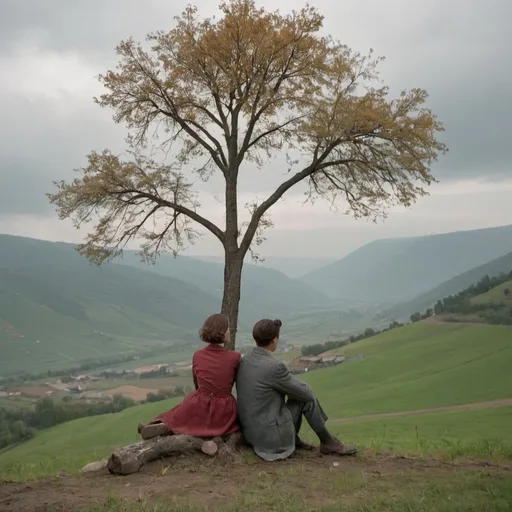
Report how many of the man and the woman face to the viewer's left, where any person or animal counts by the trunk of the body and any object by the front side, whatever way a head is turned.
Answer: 0

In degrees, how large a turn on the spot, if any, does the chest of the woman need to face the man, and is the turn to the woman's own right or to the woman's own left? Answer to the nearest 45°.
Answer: approximately 90° to the woman's own right

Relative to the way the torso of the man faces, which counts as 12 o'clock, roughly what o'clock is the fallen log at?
The fallen log is roughly at 7 o'clock from the man.

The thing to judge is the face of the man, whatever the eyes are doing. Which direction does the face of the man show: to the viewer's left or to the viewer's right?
to the viewer's right

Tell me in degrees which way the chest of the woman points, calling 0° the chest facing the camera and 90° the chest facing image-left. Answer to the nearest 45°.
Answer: approximately 180°

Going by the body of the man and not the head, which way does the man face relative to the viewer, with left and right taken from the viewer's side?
facing away from the viewer and to the right of the viewer
